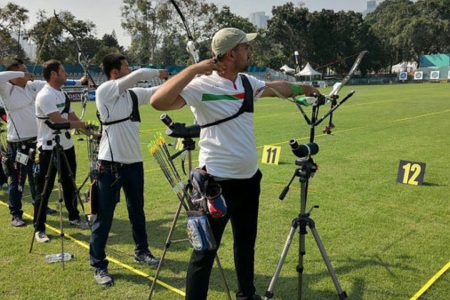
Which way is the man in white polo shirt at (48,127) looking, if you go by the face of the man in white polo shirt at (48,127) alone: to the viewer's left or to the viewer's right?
to the viewer's right

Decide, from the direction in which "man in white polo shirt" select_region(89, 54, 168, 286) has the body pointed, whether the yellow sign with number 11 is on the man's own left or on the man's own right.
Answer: on the man's own left

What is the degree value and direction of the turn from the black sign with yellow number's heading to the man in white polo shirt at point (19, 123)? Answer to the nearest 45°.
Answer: approximately 45° to its right

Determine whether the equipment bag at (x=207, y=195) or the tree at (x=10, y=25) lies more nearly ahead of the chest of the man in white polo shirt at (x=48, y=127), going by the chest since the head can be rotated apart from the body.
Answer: the equipment bag

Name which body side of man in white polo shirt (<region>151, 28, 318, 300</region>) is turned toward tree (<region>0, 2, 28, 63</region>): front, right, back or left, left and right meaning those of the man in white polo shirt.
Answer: back

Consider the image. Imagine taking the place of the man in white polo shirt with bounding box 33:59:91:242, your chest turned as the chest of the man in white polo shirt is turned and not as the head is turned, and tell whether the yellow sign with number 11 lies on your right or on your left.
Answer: on your left

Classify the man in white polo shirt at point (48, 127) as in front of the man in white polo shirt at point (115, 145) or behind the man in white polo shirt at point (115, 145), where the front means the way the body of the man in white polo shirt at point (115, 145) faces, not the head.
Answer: behind
